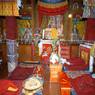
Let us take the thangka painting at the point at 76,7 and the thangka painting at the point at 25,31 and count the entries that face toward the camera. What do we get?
2

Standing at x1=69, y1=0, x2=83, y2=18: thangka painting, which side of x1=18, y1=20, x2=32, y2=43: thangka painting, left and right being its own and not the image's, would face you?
left

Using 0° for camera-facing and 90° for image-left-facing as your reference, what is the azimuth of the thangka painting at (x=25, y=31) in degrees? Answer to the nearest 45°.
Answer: approximately 0°

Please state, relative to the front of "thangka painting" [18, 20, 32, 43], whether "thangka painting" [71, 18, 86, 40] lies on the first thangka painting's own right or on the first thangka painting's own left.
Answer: on the first thangka painting's own left

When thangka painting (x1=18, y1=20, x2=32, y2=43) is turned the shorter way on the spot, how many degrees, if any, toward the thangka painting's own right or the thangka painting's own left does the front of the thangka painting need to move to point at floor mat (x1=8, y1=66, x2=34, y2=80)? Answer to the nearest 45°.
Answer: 0° — it already faces it

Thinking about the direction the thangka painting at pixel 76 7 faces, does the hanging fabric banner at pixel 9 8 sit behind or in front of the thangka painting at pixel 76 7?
in front

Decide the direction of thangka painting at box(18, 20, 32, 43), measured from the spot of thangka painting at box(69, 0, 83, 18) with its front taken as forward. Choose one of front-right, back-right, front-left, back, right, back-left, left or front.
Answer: right

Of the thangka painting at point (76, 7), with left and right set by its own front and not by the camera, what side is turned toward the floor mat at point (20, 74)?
front

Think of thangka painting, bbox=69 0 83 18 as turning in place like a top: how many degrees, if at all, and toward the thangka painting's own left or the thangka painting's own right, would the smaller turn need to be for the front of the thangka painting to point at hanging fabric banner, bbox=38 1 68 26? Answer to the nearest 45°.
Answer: approximately 90° to the thangka painting's own right
